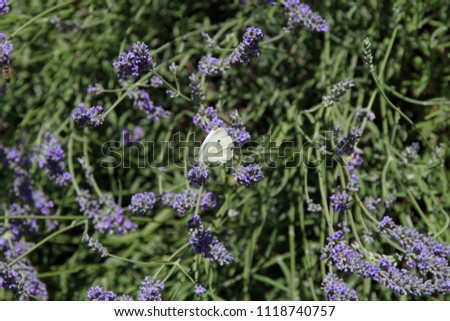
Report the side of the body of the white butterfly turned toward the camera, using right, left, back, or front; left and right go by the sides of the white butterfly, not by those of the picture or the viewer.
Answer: left
